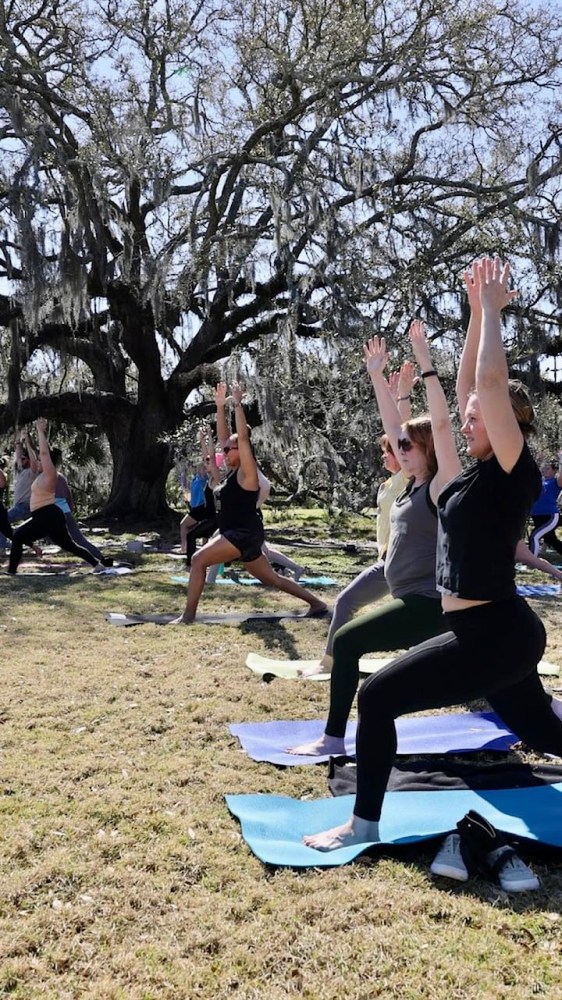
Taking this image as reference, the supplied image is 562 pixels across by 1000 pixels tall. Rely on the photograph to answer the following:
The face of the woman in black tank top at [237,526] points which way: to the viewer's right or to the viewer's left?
to the viewer's left

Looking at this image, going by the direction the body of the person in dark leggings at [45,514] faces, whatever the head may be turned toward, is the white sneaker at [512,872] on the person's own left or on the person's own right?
on the person's own left

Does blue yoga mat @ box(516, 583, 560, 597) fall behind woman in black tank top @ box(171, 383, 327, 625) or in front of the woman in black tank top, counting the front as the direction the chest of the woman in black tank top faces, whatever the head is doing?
behind

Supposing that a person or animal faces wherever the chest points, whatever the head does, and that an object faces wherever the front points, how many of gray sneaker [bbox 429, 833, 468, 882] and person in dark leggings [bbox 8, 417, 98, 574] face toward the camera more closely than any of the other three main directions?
1

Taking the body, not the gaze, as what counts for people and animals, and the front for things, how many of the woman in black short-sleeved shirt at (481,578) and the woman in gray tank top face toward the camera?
0

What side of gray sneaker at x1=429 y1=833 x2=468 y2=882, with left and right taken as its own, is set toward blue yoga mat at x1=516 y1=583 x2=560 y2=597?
back

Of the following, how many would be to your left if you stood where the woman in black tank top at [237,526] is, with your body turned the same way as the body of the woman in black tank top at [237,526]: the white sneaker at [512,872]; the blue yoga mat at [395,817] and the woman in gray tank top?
3

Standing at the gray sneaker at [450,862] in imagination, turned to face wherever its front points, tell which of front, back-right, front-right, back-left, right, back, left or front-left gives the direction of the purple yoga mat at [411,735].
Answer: back

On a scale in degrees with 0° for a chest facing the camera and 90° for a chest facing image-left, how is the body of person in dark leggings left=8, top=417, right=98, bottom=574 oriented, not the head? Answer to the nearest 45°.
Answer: approximately 90°
